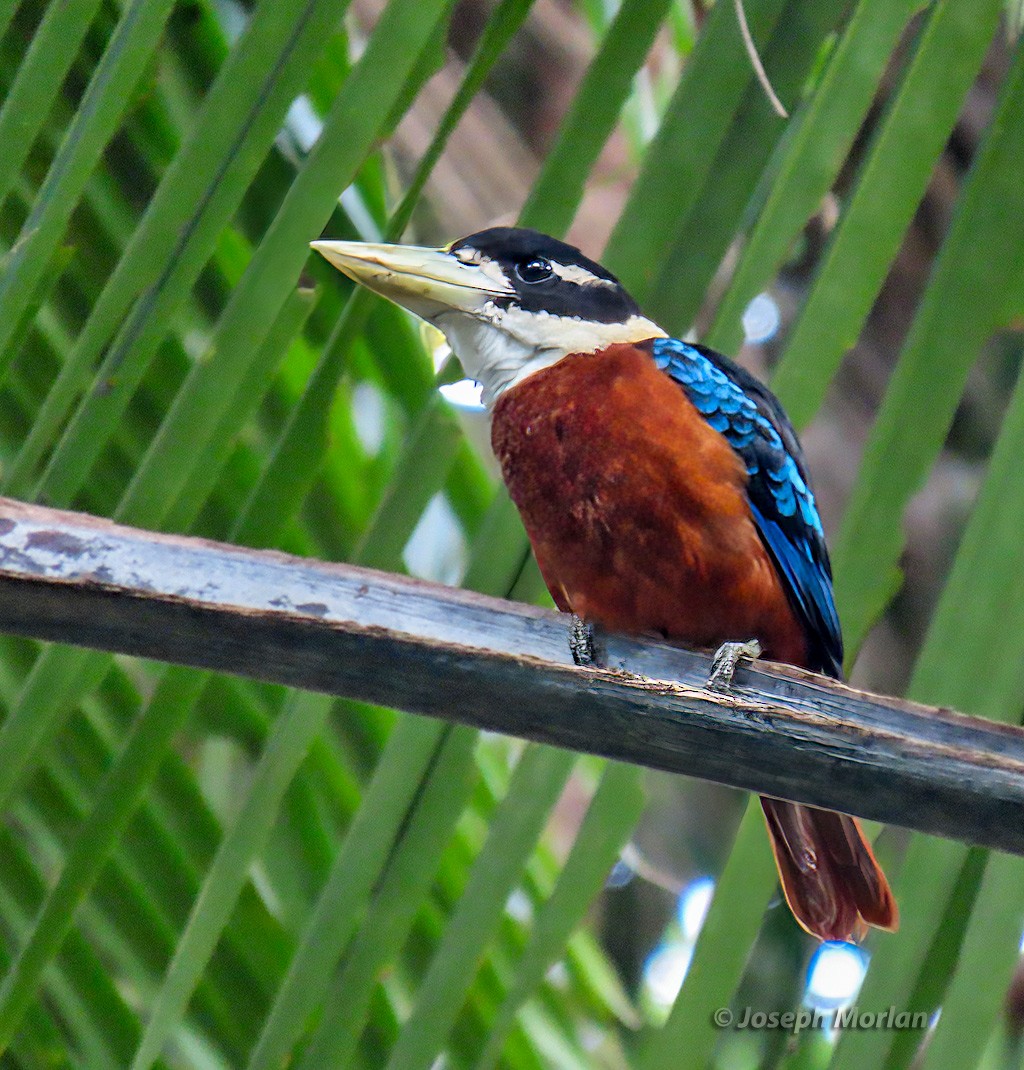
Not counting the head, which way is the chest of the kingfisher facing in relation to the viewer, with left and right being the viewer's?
facing the viewer and to the left of the viewer
